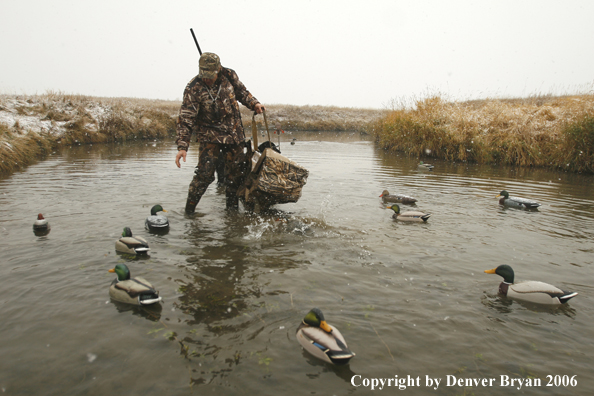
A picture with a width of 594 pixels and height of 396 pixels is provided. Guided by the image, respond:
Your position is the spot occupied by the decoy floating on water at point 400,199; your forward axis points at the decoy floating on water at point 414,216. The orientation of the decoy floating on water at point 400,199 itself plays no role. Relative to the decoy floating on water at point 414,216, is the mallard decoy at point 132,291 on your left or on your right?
right

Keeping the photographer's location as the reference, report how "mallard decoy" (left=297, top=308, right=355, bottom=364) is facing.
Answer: facing away from the viewer and to the left of the viewer

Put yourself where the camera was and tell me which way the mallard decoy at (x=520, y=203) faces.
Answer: facing to the left of the viewer

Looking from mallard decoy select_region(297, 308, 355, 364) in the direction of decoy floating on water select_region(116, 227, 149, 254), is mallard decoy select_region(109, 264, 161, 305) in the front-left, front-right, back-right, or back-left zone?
front-left

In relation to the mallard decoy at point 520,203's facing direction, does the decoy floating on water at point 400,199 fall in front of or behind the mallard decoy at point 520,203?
in front

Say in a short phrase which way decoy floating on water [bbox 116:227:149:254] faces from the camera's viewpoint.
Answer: facing away from the viewer and to the left of the viewer

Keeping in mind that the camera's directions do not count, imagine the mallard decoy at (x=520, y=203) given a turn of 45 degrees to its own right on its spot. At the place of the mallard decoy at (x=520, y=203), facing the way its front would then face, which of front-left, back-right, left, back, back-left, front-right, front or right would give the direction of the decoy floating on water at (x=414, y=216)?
left

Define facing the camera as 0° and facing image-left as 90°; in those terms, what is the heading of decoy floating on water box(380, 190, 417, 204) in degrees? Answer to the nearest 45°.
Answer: approximately 90°

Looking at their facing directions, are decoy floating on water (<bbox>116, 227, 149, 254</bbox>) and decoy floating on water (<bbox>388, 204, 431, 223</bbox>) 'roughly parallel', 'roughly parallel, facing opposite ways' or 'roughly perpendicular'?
roughly parallel

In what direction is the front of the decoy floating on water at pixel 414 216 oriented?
to the viewer's left

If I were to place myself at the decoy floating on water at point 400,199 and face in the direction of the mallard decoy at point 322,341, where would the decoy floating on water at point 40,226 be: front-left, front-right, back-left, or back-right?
front-right

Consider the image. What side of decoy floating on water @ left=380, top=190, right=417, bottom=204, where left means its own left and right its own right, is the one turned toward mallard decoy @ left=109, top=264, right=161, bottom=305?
left
